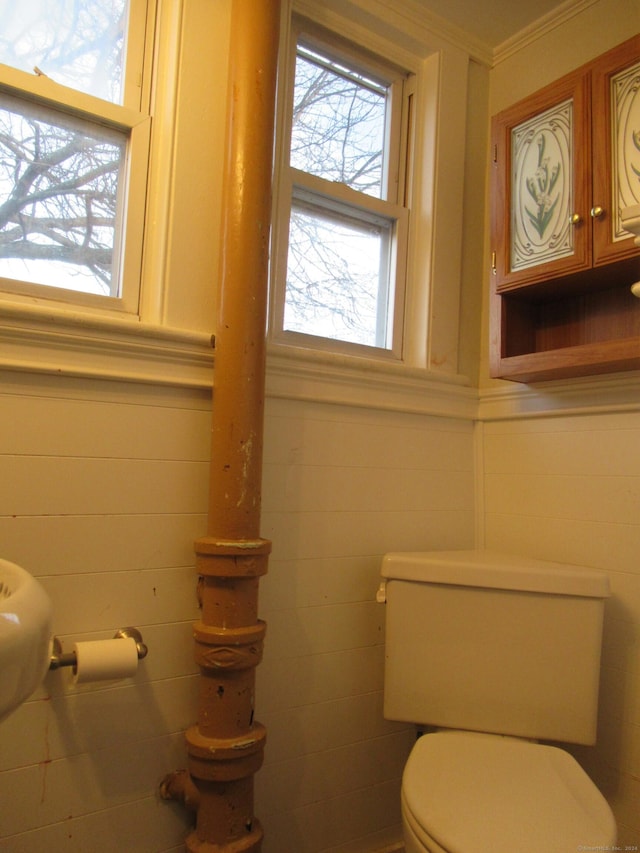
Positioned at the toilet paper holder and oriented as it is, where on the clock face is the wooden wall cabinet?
The wooden wall cabinet is roughly at 9 o'clock from the toilet paper holder.

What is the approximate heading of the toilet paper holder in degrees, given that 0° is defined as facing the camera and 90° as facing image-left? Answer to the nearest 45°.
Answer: approximately 0°

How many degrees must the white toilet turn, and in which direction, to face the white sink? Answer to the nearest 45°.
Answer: approximately 45° to its right

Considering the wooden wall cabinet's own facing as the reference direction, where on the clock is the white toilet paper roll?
The white toilet paper roll is roughly at 12 o'clock from the wooden wall cabinet.

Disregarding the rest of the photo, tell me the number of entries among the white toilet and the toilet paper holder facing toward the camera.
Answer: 2

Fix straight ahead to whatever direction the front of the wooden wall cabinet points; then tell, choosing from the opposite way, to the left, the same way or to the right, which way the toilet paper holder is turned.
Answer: to the left

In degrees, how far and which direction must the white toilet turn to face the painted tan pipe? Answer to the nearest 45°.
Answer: approximately 45° to its right

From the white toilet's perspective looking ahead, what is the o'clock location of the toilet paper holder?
The toilet paper holder is roughly at 2 o'clock from the white toilet.
